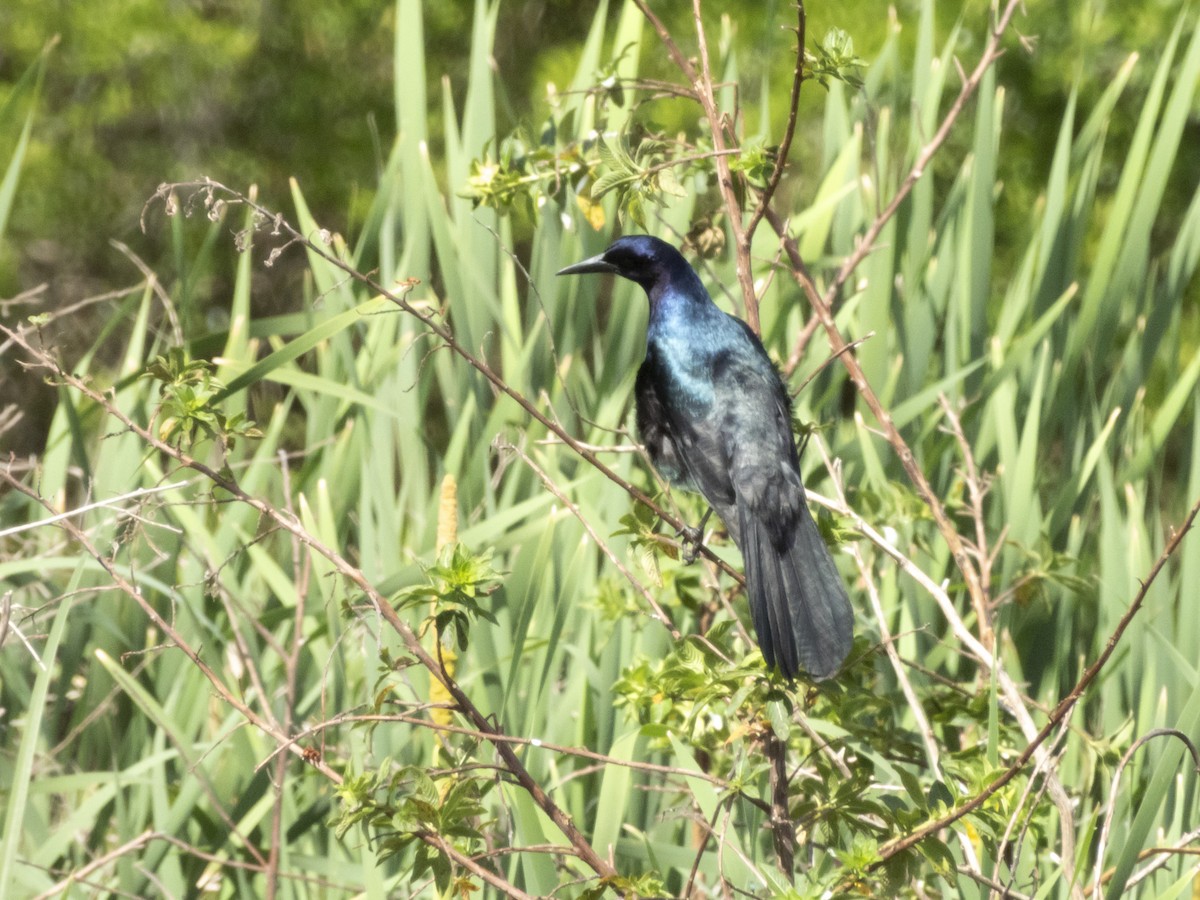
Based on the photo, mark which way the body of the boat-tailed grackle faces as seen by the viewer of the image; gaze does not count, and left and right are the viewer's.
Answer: facing away from the viewer and to the left of the viewer

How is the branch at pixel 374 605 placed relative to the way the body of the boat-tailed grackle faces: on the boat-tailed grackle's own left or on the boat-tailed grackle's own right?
on the boat-tailed grackle's own left

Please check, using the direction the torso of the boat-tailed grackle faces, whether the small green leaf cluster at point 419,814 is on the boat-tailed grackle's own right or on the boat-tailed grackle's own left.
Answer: on the boat-tailed grackle's own left

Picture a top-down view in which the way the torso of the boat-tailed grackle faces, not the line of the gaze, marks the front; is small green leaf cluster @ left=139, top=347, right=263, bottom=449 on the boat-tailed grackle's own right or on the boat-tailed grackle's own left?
on the boat-tailed grackle's own left
